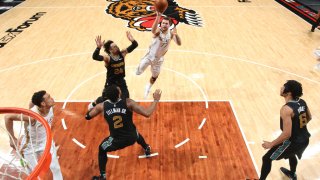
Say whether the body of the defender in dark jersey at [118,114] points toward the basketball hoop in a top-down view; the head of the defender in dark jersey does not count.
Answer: no

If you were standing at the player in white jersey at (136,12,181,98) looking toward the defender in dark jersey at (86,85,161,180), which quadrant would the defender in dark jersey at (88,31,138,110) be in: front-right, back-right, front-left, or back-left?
front-right

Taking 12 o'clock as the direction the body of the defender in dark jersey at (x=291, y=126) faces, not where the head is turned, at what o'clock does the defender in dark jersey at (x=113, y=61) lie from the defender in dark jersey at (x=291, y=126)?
the defender in dark jersey at (x=113, y=61) is roughly at 11 o'clock from the defender in dark jersey at (x=291, y=126).

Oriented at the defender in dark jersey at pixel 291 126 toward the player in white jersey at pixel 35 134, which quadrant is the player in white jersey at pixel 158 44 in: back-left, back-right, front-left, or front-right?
front-right

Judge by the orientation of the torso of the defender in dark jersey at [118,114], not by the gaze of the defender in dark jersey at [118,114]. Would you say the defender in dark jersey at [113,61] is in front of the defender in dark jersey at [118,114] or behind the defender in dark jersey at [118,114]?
in front

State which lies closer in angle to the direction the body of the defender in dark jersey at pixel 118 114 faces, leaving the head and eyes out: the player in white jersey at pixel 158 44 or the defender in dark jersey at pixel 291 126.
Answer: the player in white jersey

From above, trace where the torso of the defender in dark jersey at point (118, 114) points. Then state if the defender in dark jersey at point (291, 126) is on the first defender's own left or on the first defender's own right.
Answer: on the first defender's own right

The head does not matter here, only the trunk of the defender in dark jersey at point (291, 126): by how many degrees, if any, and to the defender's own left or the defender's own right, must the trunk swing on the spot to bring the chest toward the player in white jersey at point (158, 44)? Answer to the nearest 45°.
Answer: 0° — they already face them

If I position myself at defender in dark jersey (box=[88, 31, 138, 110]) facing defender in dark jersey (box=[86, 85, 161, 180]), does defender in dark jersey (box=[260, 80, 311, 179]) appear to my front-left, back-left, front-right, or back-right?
front-left

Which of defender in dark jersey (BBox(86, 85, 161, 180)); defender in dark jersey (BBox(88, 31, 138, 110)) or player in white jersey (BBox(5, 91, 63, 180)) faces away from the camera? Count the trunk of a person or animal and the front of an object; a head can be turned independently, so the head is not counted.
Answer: defender in dark jersey (BBox(86, 85, 161, 180))

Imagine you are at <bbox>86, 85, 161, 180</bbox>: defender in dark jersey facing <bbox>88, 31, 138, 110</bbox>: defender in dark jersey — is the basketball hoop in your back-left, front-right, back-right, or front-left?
back-left

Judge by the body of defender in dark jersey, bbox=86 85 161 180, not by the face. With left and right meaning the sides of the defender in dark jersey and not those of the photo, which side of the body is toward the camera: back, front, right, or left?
back

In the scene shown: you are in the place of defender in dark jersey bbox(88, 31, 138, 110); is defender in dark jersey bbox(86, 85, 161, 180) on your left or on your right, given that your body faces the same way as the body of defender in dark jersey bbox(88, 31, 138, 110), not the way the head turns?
on your right

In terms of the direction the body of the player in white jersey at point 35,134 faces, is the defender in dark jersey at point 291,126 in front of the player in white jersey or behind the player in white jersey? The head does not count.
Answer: in front

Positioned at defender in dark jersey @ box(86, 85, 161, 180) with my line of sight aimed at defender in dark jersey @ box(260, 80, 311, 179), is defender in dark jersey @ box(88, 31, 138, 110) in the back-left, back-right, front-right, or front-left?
back-left

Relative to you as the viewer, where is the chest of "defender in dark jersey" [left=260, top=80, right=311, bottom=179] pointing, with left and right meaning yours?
facing away from the viewer and to the left of the viewer

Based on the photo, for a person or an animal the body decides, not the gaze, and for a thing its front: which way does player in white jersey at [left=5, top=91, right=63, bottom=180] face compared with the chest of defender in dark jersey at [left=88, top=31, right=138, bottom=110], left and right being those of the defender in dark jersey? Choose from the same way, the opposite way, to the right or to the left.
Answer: the same way

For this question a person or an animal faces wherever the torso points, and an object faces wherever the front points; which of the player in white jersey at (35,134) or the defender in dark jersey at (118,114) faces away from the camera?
the defender in dark jersey
